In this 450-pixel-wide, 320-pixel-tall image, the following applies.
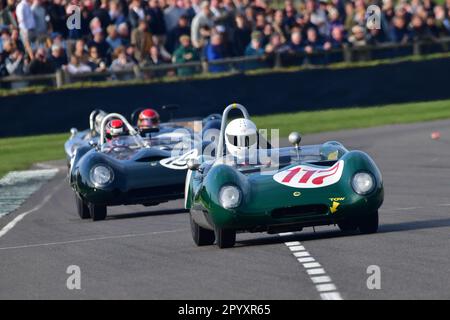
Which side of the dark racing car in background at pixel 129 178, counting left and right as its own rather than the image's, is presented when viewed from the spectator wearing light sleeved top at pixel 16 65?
back

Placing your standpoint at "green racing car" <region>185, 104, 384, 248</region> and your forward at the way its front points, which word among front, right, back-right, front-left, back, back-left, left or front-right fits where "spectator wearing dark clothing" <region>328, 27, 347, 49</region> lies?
back

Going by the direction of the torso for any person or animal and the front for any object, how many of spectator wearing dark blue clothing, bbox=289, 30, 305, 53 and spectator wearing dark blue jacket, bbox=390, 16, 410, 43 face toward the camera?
2

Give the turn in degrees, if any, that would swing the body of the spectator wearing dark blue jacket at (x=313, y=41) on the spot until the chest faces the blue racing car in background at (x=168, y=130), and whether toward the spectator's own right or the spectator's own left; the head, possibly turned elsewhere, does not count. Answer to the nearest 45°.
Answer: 0° — they already face it

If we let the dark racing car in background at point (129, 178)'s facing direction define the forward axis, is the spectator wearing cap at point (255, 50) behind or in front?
behind

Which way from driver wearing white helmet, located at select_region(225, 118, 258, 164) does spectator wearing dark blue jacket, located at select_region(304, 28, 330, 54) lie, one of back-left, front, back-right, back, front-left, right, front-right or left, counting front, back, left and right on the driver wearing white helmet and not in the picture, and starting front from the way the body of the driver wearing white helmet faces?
back
